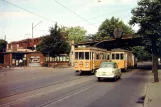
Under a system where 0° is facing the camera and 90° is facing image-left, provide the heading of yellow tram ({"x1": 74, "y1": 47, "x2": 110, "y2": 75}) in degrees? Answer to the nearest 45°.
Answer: approximately 45°

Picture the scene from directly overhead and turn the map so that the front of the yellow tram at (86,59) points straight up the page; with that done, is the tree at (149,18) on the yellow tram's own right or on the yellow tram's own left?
on the yellow tram's own left

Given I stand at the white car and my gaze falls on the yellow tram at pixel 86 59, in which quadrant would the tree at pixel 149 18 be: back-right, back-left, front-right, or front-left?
back-right

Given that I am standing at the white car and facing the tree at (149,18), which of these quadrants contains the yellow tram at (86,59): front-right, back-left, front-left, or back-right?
back-left

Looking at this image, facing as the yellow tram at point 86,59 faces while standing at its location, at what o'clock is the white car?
The white car is roughly at 10 o'clock from the yellow tram.
